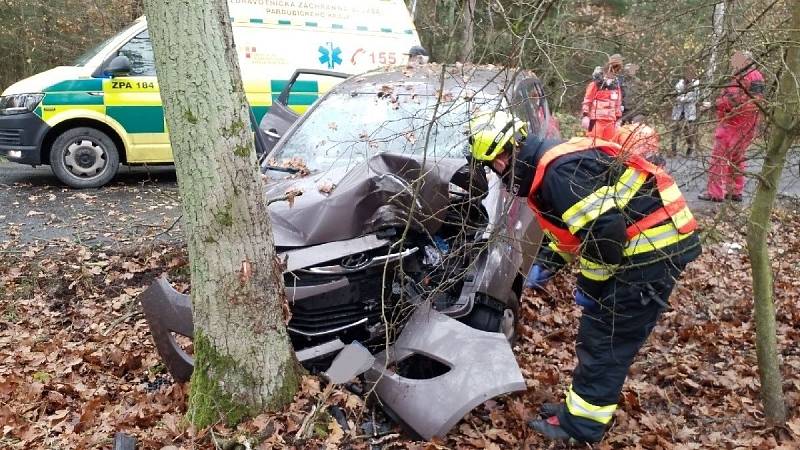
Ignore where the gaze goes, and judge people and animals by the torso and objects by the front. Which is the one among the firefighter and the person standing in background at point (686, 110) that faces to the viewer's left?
the firefighter

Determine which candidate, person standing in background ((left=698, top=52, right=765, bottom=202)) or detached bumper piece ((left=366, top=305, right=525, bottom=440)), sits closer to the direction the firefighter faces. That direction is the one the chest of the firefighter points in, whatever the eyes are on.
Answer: the detached bumper piece

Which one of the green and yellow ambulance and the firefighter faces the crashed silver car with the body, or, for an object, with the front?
the firefighter

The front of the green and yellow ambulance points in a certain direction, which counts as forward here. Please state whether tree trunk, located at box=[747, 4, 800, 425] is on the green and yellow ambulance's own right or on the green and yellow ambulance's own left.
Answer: on the green and yellow ambulance's own left

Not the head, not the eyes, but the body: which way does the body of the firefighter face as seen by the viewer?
to the viewer's left

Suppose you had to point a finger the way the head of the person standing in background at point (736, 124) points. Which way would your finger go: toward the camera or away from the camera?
toward the camera

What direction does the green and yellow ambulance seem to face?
to the viewer's left

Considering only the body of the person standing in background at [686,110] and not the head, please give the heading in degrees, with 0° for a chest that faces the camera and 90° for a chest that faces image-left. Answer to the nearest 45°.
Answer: approximately 0°
